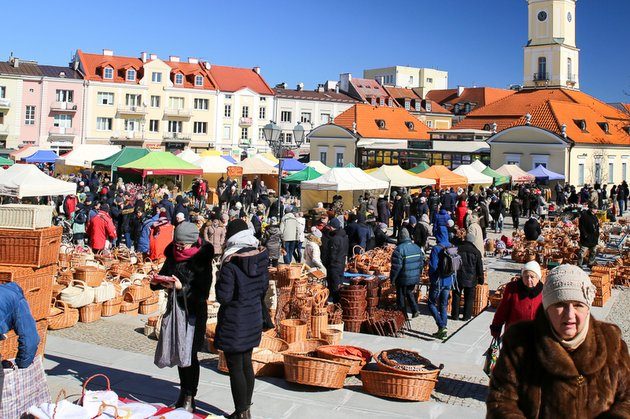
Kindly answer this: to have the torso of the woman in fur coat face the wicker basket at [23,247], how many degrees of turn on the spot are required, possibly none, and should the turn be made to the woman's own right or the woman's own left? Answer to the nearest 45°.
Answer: approximately 90° to the woman's own right

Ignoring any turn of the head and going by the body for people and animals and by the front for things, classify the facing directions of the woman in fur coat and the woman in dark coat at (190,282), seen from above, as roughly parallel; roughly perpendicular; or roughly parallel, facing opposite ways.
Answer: roughly parallel

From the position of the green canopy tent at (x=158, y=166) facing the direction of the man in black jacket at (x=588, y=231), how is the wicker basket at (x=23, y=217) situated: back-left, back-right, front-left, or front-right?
front-right

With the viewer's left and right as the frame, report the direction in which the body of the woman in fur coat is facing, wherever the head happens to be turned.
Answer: facing the viewer

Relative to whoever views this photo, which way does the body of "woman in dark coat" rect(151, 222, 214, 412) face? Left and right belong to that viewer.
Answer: facing the viewer and to the left of the viewer

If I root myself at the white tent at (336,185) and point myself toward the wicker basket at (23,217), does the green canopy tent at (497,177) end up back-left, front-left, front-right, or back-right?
back-left

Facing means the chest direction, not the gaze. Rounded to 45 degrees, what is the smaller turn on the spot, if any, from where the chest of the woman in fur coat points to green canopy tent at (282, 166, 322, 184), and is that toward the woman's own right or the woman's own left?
approximately 135° to the woman's own right

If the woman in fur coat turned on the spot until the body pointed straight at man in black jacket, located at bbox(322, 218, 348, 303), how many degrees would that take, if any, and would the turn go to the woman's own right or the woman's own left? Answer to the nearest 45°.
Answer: approximately 135° to the woman's own right

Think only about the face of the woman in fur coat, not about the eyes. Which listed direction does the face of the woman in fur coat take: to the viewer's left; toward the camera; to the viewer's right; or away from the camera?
toward the camera

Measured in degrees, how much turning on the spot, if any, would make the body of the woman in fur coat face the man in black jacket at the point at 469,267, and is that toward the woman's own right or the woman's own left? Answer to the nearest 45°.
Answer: approximately 180°
